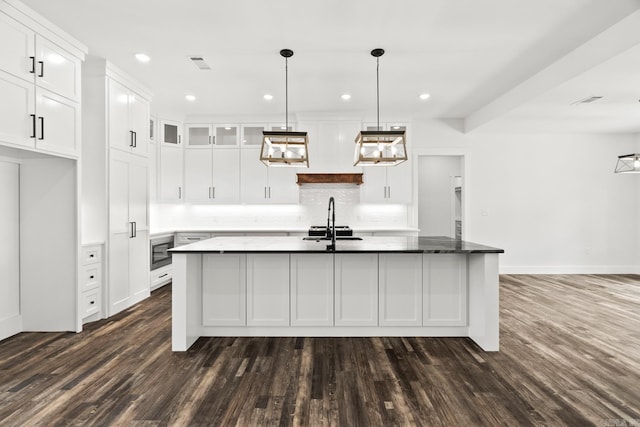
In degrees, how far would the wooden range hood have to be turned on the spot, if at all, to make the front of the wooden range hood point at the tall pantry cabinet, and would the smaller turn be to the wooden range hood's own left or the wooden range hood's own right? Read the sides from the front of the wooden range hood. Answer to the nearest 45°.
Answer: approximately 45° to the wooden range hood's own right

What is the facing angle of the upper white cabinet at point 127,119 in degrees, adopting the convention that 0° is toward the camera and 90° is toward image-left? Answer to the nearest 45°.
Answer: approximately 315°

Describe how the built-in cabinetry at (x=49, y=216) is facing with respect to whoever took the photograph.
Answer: facing the viewer and to the right of the viewer

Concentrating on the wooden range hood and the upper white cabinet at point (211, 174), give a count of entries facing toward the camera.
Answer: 2

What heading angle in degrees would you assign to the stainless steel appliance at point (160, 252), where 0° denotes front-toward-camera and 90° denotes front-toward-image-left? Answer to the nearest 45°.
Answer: approximately 315°

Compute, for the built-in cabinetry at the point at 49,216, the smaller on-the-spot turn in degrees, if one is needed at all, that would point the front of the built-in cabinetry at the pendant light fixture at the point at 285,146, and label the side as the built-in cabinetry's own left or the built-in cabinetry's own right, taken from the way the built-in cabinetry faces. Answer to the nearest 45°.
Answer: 0° — it already faces it

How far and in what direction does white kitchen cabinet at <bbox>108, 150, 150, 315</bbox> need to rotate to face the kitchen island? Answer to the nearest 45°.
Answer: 0° — it already faces it

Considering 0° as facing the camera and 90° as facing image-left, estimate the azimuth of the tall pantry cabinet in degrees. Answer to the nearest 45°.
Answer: approximately 315°

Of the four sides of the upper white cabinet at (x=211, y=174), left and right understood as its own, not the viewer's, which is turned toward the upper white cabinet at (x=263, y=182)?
left

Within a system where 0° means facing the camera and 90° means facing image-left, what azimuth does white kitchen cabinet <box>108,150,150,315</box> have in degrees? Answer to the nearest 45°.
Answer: approximately 315°

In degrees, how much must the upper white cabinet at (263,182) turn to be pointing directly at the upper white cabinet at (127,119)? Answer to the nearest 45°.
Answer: approximately 45° to its right

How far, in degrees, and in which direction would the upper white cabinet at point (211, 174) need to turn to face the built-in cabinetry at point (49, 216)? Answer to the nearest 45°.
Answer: approximately 45° to its right

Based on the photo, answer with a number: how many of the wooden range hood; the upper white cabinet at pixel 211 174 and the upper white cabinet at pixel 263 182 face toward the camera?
3

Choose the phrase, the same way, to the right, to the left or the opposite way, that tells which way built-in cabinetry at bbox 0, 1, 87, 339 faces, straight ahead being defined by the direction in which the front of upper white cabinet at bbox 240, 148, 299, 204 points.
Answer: to the left
